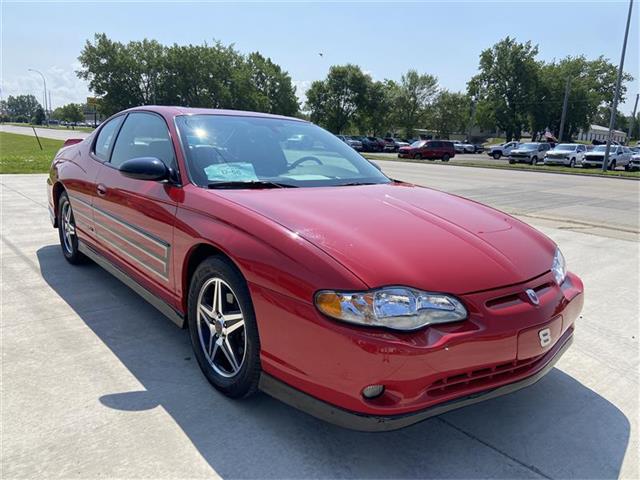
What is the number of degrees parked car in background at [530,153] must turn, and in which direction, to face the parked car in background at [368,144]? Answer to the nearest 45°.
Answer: approximately 90° to its right

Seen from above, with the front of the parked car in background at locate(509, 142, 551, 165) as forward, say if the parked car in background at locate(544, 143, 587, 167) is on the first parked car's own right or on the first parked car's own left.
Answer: on the first parked car's own left

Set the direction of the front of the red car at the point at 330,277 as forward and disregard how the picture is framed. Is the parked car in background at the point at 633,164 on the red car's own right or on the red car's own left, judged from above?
on the red car's own left

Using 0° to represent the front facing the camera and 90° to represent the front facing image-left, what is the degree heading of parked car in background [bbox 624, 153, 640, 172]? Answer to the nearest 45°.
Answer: approximately 45°

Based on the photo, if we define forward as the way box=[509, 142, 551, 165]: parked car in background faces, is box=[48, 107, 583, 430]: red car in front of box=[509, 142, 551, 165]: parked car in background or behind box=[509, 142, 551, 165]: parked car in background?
in front

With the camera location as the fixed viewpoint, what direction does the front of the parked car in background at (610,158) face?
facing the viewer and to the left of the viewer

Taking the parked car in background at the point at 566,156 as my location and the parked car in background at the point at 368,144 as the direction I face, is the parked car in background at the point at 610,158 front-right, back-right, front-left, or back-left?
back-right

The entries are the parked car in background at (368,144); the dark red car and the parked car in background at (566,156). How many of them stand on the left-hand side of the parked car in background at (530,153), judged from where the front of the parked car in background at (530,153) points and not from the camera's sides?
1

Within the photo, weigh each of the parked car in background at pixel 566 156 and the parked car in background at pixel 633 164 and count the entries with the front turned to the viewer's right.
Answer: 0

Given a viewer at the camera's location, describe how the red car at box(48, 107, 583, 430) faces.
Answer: facing the viewer and to the right of the viewer

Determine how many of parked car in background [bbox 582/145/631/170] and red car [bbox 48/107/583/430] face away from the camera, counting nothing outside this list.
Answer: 0
